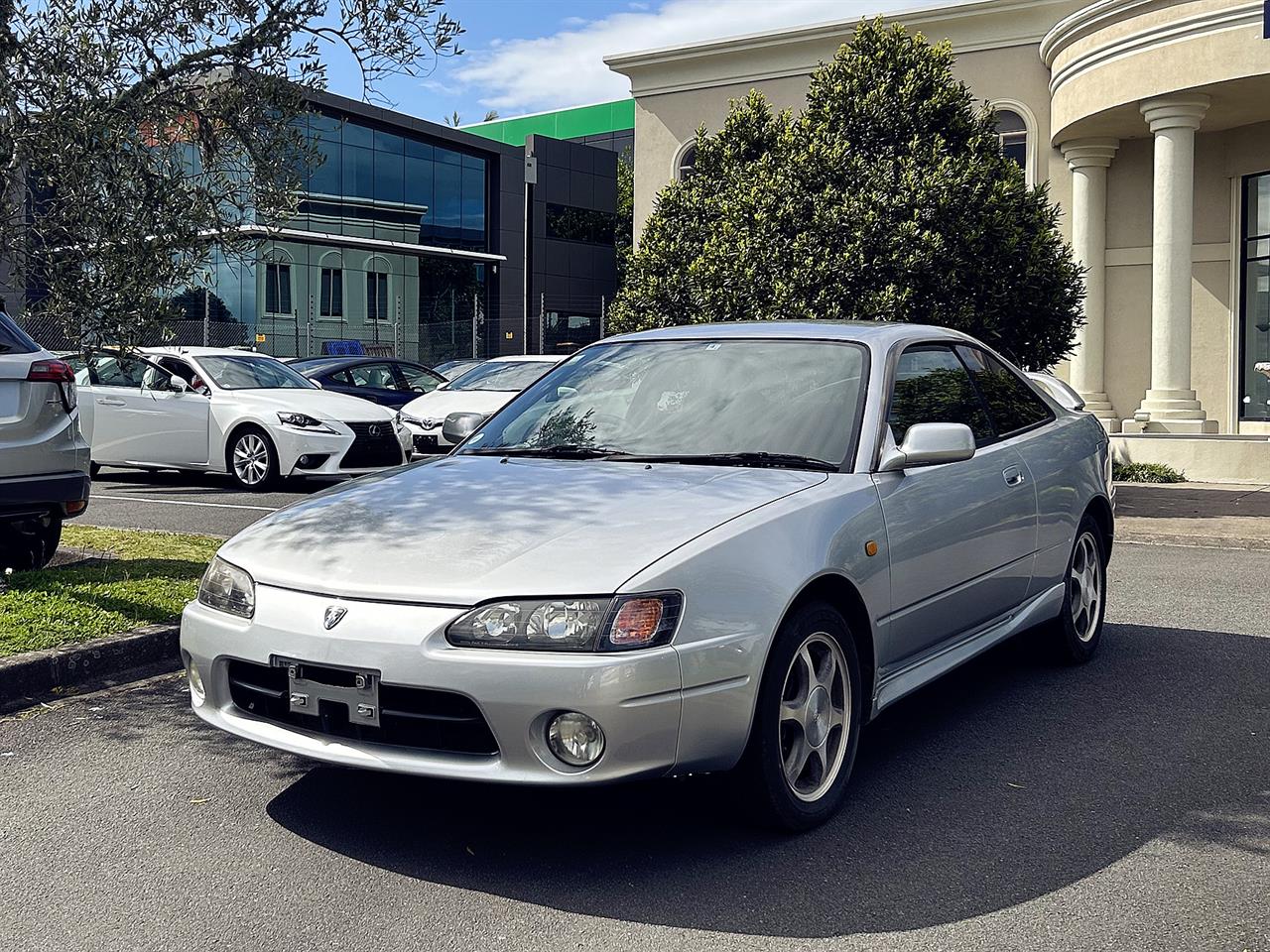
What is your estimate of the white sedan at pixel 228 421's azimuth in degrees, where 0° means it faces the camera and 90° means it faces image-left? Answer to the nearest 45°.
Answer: approximately 315°

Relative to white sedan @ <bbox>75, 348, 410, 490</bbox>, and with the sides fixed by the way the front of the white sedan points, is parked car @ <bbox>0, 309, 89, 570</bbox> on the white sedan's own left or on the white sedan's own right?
on the white sedan's own right

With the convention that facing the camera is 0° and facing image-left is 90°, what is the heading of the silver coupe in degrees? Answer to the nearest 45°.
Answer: approximately 45°

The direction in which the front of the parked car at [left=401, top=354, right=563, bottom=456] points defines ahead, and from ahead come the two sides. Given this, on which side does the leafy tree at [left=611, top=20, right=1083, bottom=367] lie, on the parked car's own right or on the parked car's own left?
on the parked car's own left

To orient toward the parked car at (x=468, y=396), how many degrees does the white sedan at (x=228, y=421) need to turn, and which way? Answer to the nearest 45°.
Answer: approximately 45° to its left

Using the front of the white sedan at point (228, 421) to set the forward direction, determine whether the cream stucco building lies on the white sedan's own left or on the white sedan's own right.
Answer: on the white sedan's own left

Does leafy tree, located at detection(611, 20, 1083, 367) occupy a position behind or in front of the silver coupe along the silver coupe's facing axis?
behind
